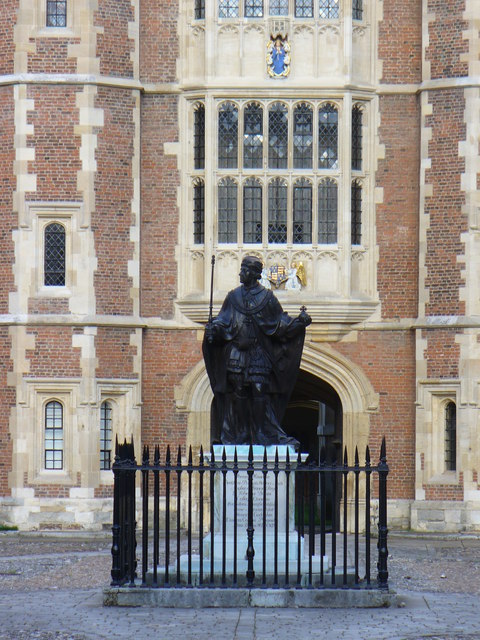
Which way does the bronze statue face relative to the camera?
toward the camera
